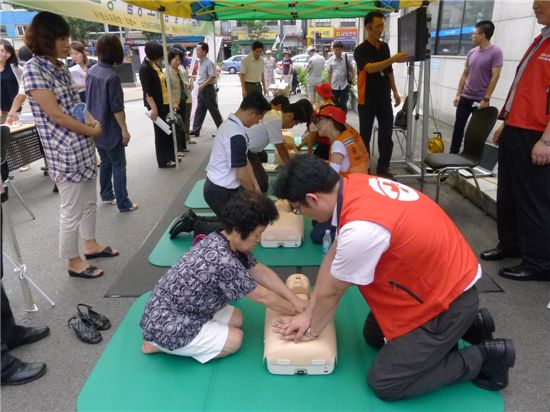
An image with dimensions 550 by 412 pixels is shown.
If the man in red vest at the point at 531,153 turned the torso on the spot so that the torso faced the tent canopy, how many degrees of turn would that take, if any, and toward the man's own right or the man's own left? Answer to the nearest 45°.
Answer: approximately 45° to the man's own right

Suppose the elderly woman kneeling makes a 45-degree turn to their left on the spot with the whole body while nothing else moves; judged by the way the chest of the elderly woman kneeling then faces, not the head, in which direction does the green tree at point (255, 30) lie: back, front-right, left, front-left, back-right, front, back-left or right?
front-left

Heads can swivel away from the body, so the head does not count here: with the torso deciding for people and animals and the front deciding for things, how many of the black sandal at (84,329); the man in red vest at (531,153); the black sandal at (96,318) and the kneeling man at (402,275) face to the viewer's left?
2

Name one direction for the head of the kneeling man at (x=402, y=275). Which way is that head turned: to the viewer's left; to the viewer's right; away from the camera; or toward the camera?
to the viewer's left

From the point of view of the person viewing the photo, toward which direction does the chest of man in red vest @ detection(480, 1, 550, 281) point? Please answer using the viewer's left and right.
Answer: facing to the left of the viewer

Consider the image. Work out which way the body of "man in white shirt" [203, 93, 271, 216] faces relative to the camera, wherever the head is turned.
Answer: to the viewer's right

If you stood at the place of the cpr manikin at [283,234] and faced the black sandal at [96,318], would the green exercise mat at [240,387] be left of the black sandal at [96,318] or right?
left

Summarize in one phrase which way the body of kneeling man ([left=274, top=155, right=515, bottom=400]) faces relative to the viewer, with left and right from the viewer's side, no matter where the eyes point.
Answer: facing to the left of the viewer

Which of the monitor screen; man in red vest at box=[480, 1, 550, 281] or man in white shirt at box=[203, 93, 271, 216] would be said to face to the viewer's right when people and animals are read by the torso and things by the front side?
the man in white shirt
